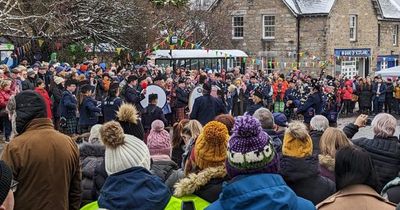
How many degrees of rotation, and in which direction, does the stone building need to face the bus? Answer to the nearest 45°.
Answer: approximately 45° to its right

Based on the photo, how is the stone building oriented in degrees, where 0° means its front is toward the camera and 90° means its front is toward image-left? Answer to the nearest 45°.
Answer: approximately 0°
